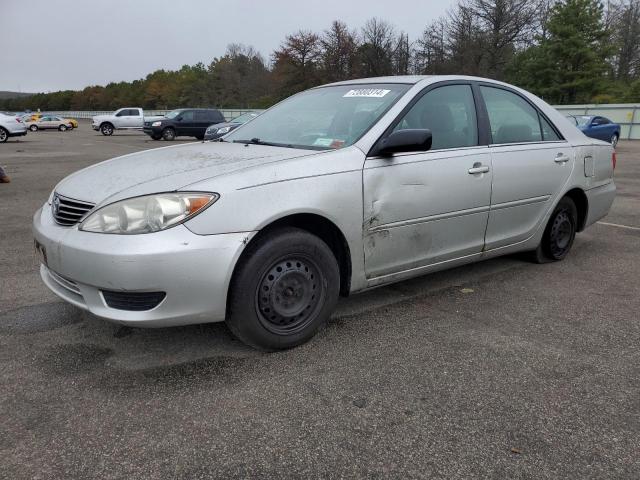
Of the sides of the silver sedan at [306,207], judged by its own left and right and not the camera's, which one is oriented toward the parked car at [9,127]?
right

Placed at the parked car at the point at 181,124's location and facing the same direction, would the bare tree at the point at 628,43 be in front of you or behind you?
behind

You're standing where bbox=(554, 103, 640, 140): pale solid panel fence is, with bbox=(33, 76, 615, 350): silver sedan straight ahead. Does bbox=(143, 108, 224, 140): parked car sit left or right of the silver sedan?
right

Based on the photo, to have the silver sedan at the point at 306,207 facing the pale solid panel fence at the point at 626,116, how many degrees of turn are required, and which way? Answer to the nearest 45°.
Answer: approximately 180°

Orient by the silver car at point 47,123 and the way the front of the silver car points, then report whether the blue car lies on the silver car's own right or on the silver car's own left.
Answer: on the silver car's own left

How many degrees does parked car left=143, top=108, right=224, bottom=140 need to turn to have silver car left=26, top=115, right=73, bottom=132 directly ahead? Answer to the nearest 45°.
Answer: approximately 90° to its right

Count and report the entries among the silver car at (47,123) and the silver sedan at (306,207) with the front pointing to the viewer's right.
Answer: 0

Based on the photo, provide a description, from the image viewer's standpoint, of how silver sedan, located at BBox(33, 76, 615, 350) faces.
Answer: facing the viewer and to the left of the viewer

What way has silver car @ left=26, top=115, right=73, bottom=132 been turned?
to the viewer's left

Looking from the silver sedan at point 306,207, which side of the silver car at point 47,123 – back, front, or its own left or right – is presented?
left

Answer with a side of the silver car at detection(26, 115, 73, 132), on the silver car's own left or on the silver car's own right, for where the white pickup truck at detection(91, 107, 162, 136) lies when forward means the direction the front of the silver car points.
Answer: on the silver car's own left
